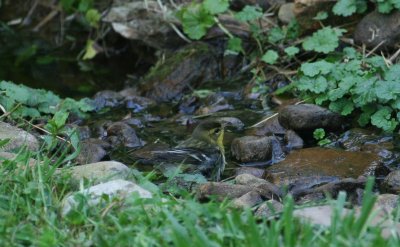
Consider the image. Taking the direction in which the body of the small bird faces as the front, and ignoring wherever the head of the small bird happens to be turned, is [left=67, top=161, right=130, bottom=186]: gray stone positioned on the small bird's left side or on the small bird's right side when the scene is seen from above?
on the small bird's right side

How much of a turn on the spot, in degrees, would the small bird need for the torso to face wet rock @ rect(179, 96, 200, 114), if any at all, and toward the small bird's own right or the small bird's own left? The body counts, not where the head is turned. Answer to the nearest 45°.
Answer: approximately 90° to the small bird's own left

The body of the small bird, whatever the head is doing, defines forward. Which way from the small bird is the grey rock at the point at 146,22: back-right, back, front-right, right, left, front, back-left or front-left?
left

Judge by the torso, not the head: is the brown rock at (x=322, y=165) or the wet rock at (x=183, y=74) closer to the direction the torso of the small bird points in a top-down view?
the brown rock

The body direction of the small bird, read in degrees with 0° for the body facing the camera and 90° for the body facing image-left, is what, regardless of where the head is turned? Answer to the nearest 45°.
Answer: approximately 270°

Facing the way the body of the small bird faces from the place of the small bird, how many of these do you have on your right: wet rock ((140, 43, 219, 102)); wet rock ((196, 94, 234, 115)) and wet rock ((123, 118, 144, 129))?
0

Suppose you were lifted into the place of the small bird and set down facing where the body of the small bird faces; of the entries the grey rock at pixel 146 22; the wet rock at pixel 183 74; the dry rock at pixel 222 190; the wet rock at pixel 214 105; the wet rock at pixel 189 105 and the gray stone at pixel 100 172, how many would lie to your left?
4

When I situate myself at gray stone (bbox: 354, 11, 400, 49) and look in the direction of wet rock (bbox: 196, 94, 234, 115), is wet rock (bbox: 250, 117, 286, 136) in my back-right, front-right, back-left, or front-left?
front-left

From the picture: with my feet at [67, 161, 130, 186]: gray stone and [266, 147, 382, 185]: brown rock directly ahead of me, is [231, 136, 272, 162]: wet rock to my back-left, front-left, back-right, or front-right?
front-left

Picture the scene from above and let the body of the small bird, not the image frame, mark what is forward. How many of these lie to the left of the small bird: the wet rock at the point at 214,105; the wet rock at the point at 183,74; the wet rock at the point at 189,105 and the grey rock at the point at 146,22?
4

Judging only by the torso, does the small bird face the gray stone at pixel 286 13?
no

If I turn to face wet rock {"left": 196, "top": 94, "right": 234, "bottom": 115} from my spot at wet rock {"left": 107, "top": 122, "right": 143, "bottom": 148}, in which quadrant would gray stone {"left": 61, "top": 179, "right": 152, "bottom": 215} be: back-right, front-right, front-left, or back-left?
back-right

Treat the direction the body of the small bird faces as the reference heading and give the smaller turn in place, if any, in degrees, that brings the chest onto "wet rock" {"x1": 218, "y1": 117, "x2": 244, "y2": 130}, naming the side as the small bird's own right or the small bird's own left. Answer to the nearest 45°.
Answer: approximately 90° to the small bird's own left

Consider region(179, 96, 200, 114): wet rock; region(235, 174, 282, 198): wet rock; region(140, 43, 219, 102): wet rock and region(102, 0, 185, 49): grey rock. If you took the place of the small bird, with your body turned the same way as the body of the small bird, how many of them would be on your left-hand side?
3

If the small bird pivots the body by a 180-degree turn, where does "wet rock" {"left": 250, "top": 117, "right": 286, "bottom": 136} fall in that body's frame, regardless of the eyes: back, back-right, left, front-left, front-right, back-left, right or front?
back-right
